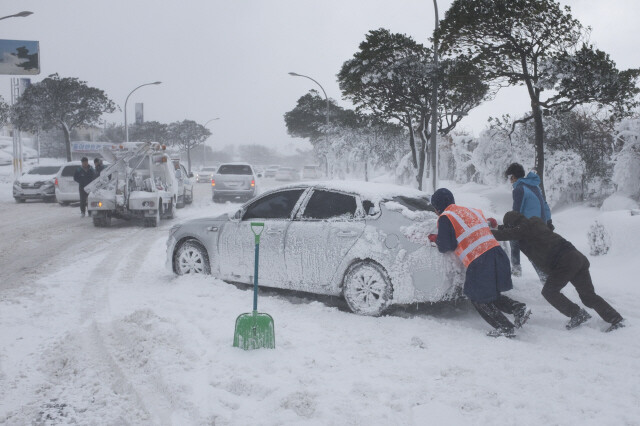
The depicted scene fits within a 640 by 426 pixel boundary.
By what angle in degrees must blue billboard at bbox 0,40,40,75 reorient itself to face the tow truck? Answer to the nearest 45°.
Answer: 0° — it already faces it

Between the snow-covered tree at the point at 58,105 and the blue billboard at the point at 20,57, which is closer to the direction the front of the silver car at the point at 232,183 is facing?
the snow-covered tree

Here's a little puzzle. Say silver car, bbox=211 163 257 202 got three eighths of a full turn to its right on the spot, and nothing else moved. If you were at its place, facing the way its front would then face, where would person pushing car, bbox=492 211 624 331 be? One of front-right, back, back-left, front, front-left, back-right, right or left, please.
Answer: front-right

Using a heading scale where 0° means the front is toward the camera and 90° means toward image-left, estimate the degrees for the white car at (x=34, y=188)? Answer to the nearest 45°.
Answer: approximately 45°

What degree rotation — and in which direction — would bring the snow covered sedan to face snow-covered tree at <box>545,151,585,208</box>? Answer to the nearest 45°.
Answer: approximately 90° to its right

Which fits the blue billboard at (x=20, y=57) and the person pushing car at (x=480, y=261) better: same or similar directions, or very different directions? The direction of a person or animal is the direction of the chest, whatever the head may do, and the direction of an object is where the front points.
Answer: very different directions

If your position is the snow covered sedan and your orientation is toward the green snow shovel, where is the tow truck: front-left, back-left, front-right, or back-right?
back-right

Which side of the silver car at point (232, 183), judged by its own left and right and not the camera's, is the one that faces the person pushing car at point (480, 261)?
back

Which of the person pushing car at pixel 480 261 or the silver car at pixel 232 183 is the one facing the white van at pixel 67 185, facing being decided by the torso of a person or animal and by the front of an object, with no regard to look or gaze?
the person pushing car

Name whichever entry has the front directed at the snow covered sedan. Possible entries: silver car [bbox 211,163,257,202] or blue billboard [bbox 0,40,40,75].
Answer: the blue billboard

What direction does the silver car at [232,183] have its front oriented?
away from the camera

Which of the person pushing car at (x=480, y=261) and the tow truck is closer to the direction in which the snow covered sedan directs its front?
the tow truck

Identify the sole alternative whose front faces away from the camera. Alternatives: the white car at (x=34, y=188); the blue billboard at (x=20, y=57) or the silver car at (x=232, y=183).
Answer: the silver car at (x=232, y=183)

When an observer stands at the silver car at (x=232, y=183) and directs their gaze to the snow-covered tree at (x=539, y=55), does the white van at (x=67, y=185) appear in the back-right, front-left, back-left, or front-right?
back-right
